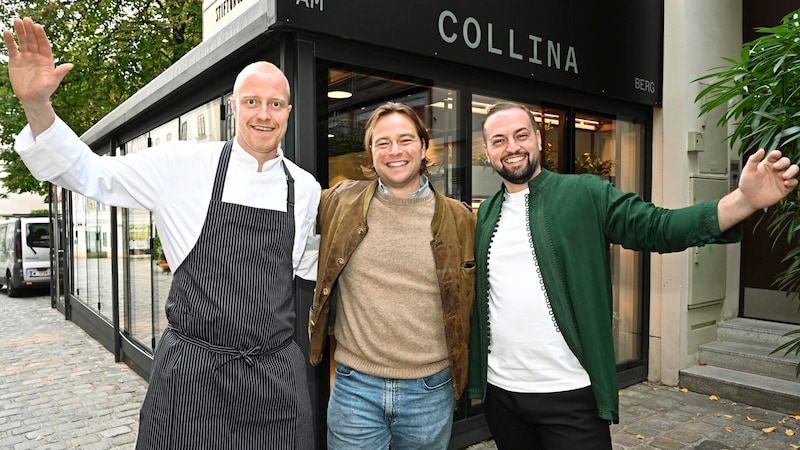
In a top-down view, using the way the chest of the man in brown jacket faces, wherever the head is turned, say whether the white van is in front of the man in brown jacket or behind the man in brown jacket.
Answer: behind

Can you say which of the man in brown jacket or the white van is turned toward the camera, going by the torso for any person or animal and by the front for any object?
the man in brown jacket

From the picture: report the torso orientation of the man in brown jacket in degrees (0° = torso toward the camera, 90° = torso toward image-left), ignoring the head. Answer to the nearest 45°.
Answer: approximately 0°

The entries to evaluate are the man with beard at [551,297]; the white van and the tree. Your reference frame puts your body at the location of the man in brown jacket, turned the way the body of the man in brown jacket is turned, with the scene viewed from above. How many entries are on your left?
1

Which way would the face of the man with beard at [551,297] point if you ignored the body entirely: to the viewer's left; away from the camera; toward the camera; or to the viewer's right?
toward the camera

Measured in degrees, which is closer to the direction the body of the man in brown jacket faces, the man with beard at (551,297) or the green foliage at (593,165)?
the man with beard

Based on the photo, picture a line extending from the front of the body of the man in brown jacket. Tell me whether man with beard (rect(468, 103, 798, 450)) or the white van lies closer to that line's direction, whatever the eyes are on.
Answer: the man with beard

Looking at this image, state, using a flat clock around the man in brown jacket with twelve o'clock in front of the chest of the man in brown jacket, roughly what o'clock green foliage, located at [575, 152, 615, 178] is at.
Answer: The green foliage is roughly at 7 o'clock from the man in brown jacket.

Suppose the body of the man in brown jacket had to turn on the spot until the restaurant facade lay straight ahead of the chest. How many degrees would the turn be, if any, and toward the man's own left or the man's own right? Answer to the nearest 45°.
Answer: approximately 180°

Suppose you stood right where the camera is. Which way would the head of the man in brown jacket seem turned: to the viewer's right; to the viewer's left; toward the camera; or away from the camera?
toward the camera
